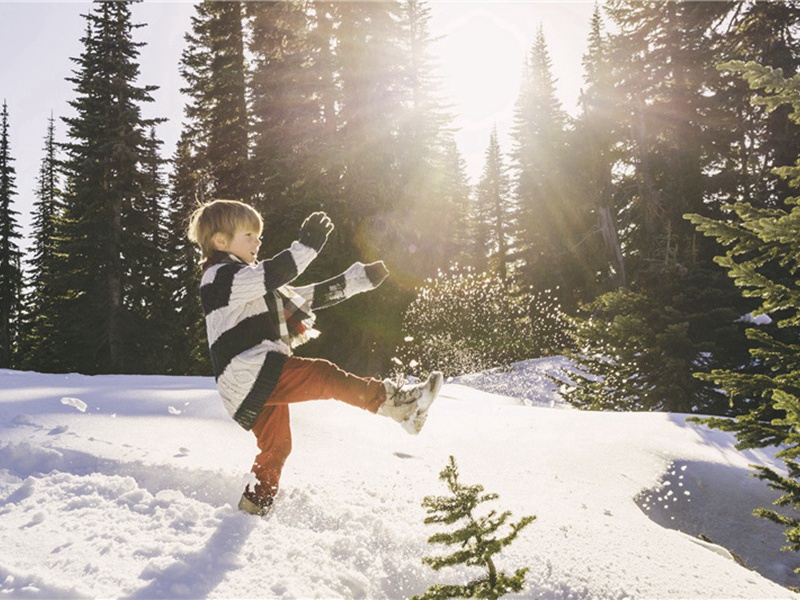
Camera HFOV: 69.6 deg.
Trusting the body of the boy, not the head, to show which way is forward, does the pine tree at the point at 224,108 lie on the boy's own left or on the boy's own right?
on the boy's own left

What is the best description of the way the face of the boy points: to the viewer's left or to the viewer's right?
to the viewer's right

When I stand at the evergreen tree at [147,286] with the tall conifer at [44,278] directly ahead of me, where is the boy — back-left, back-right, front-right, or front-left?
back-left

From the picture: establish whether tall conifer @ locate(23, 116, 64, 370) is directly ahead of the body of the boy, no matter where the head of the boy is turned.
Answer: no

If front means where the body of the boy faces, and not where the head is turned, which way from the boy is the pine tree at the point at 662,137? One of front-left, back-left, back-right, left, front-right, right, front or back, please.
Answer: front-left

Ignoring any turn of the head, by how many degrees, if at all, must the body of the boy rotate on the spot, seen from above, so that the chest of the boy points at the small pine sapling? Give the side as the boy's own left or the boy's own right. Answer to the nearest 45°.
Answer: approximately 45° to the boy's own right

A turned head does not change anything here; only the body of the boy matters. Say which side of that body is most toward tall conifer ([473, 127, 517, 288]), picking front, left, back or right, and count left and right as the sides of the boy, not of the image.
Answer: left

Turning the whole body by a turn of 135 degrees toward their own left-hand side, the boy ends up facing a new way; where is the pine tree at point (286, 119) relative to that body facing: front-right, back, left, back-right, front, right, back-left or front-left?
front-right

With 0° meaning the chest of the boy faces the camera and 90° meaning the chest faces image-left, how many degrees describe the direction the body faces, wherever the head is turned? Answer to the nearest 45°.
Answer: approximately 270°

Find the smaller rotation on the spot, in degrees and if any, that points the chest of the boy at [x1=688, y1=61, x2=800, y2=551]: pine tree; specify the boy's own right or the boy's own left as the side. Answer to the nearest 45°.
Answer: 0° — they already face it

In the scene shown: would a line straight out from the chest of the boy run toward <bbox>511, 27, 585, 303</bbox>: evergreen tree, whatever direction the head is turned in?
no
